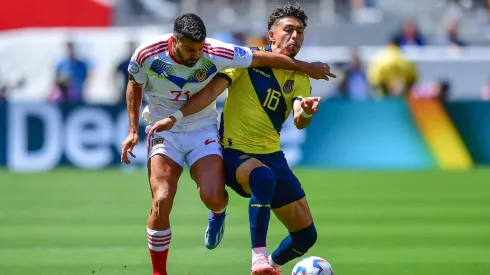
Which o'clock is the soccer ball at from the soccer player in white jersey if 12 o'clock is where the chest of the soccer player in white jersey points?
The soccer ball is roughly at 10 o'clock from the soccer player in white jersey.

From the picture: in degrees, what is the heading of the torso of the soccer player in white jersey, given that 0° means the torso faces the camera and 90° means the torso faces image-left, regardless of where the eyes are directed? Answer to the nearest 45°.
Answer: approximately 0°

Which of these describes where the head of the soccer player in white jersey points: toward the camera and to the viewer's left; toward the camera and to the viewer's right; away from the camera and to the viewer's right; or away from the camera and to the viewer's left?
toward the camera and to the viewer's right
